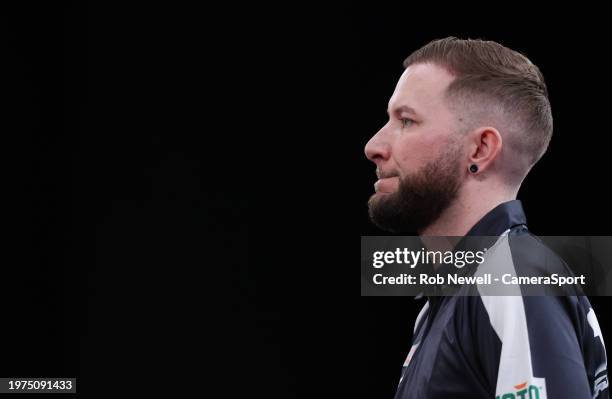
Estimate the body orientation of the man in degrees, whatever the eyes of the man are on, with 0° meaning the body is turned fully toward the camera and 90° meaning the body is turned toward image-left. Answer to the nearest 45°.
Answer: approximately 90°

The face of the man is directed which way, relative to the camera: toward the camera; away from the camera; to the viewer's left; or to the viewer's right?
to the viewer's left
